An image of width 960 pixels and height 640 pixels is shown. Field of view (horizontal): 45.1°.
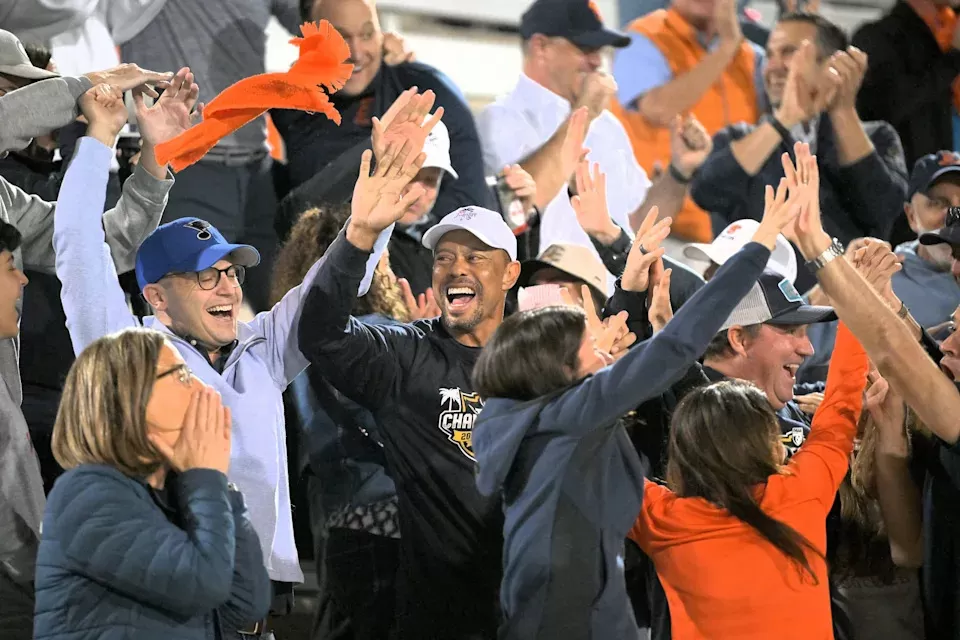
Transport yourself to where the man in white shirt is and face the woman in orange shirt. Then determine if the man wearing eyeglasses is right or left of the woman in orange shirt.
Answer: right

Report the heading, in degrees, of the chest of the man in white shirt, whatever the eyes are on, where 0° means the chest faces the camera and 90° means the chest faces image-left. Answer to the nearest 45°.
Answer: approximately 315°

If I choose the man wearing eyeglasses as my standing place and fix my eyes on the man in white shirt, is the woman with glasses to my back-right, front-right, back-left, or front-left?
back-right

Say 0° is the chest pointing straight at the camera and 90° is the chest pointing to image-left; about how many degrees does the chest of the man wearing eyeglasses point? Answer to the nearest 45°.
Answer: approximately 315°

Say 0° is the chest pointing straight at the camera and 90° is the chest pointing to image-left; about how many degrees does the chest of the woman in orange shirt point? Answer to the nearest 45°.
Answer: approximately 180°

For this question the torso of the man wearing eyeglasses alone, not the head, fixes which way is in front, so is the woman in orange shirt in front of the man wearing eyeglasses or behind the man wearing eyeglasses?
in front

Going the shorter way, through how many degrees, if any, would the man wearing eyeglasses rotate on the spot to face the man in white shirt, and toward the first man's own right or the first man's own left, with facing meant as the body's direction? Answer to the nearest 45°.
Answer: approximately 90° to the first man's own left

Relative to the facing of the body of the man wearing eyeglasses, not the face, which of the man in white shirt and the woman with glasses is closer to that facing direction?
the woman with glasses

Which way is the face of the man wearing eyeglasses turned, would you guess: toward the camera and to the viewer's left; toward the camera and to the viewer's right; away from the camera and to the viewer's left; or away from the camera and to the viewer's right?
toward the camera and to the viewer's right
